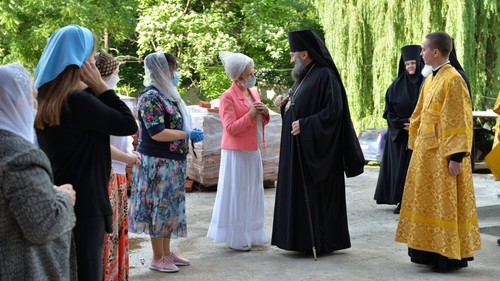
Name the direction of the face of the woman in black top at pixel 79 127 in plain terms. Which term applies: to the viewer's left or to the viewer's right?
to the viewer's right

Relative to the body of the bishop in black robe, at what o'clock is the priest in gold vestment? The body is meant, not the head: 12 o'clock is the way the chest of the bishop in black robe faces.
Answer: The priest in gold vestment is roughly at 7 o'clock from the bishop in black robe.

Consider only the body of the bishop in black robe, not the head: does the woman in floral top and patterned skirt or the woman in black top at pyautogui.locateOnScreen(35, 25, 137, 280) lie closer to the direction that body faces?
the woman in floral top and patterned skirt

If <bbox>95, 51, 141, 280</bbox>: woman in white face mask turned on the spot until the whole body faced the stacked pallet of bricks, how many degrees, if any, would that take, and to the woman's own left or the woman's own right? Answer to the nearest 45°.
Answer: approximately 90° to the woman's own left

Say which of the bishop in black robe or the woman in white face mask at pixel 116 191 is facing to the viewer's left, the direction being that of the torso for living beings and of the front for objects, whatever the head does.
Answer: the bishop in black robe

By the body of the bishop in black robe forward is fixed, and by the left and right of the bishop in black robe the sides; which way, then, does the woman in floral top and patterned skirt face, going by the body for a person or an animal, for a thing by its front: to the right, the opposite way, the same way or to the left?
the opposite way

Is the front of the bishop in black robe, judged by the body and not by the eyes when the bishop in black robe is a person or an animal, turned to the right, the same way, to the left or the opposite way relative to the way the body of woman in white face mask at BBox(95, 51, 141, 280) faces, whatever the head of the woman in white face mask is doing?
the opposite way

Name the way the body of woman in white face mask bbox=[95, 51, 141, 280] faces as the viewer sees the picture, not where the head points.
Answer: to the viewer's right

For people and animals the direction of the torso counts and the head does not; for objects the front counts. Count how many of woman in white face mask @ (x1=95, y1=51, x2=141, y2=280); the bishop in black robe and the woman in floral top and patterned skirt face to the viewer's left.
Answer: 1

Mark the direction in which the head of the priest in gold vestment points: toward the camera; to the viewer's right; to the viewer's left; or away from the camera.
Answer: to the viewer's left

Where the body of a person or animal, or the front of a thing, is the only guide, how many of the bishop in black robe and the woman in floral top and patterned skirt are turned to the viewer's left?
1

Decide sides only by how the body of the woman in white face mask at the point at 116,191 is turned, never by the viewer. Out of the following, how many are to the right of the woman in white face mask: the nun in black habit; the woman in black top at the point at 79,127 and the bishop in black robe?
1

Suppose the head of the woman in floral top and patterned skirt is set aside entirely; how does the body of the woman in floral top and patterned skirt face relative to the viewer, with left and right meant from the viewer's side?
facing to the right of the viewer

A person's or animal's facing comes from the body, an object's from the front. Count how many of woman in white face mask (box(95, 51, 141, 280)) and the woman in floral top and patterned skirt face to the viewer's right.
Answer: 2

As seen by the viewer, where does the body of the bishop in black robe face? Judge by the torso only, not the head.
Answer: to the viewer's left

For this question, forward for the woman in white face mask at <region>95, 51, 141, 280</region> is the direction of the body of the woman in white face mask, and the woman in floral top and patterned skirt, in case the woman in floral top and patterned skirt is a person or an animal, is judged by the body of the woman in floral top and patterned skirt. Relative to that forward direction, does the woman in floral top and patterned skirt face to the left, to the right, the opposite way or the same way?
the same way
